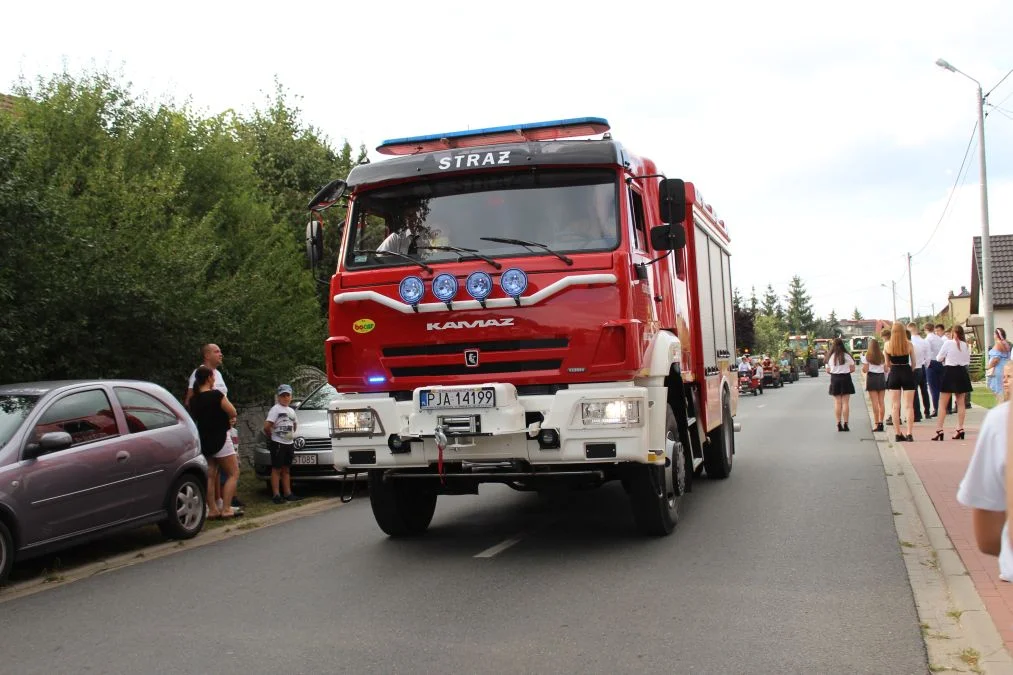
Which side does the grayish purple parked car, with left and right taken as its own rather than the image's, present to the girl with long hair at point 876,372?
back

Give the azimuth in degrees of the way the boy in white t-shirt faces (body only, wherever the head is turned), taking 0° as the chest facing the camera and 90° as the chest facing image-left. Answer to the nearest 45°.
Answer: approximately 315°

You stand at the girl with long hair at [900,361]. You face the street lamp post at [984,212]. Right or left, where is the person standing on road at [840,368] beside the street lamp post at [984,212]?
left

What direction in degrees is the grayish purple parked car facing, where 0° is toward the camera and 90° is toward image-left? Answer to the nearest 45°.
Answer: approximately 45°

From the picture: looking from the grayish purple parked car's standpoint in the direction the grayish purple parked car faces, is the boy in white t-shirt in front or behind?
behind

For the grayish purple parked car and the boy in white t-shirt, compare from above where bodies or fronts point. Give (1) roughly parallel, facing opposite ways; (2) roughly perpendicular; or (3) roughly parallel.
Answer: roughly perpendicular
